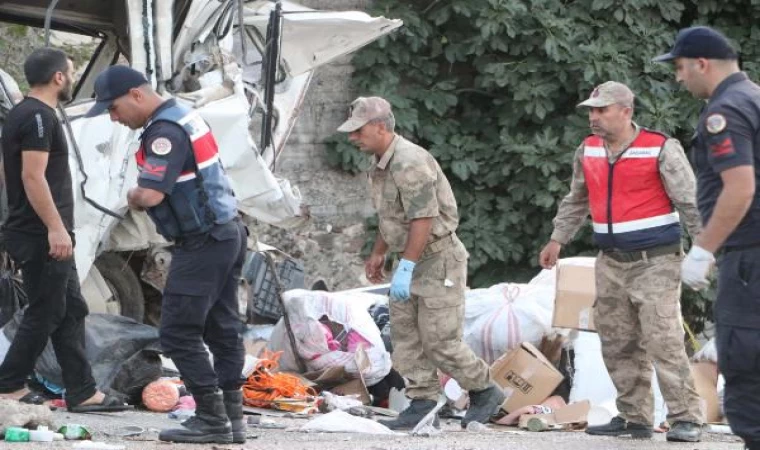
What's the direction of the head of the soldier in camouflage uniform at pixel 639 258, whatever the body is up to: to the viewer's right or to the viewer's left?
to the viewer's left

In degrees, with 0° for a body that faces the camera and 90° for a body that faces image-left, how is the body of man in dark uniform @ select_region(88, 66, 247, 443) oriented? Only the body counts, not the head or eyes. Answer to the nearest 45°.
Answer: approximately 90°

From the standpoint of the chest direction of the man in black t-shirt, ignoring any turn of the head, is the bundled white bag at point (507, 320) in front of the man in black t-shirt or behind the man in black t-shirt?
in front

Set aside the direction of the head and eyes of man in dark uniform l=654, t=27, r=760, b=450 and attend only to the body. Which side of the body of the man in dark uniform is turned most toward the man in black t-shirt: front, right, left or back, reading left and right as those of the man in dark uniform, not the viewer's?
front

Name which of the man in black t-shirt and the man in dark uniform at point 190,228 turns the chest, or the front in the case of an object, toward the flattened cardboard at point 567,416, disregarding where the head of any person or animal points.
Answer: the man in black t-shirt

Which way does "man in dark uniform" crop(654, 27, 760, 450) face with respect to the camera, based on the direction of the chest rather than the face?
to the viewer's left

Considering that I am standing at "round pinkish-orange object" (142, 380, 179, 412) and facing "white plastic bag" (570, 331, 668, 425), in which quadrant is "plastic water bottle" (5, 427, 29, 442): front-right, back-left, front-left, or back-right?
back-right

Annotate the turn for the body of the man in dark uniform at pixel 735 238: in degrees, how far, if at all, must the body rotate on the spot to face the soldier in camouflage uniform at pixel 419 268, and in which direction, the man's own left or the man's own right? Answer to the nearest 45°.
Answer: approximately 45° to the man's own right

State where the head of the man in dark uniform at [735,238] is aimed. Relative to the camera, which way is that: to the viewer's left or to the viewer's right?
to the viewer's left
